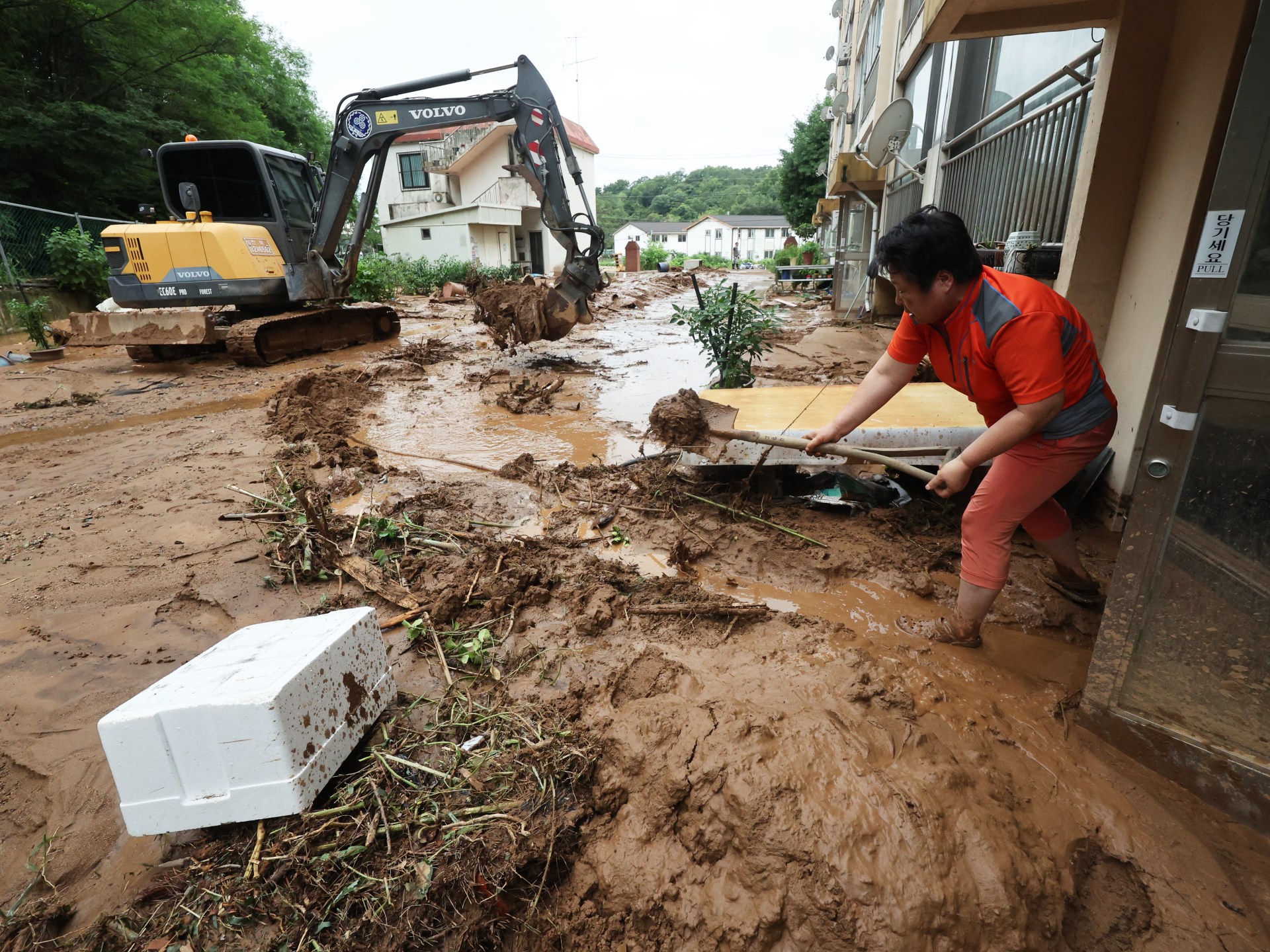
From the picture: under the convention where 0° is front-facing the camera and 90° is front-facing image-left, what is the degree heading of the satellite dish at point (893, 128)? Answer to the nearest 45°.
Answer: approximately 135°

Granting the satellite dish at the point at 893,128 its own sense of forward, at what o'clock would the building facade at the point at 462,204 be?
The building facade is roughly at 12 o'clock from the satellite dish.

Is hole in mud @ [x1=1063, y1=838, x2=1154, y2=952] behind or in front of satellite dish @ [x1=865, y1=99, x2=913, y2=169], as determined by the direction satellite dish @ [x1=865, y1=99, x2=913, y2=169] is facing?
behind

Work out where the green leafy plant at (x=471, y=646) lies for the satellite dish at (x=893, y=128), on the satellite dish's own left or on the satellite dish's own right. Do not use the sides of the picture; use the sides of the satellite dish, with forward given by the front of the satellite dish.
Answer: on the satellite dish's own left

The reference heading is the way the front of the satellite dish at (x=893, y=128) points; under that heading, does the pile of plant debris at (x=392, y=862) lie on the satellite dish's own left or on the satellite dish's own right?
on the satellite dish's own left

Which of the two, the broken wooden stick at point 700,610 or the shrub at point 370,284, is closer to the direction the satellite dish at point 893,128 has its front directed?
the shrub
